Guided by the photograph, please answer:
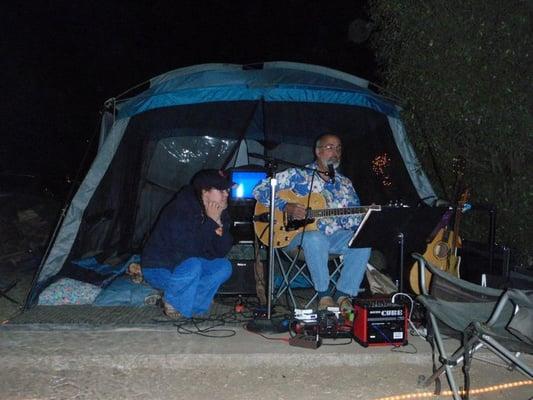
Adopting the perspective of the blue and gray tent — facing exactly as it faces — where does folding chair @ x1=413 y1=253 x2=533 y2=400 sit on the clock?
The folding chair is roughly at 11 o'clock from the blue and gray tent.

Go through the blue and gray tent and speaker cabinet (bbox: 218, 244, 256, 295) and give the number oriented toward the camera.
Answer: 2

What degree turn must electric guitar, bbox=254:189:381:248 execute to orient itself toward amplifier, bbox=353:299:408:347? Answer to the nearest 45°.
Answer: approximately 45° to its left

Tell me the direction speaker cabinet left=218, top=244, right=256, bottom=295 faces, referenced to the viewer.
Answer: facing the viewer

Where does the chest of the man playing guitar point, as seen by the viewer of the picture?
toward the camera

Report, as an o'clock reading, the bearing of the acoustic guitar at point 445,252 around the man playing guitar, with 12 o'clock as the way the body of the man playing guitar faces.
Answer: The acoustic guitar is roughly at 9 o'clock from the man playing guitar.

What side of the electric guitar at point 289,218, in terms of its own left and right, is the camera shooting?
front

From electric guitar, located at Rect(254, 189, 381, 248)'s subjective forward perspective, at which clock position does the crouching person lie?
The crouching person is roughly at 2 o'clock from the electric guitar.

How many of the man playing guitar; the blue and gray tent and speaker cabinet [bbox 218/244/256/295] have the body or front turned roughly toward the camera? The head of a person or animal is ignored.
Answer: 3

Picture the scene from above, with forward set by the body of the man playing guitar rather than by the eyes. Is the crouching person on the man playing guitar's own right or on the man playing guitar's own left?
on the man playing guitar's own right

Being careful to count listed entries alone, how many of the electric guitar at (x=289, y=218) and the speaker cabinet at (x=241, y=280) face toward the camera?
2
